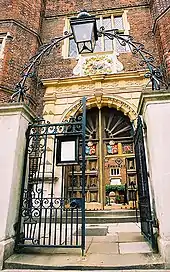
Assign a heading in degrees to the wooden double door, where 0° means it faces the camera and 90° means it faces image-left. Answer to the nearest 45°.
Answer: approximately 0°

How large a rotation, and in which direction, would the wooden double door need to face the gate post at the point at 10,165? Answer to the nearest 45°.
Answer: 0° — it already faces it

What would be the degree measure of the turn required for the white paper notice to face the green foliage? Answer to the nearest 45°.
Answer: approximately 180°

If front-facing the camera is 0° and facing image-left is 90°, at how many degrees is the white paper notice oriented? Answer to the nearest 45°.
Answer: approximately 0°

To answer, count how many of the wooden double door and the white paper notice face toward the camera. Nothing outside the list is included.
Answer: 2

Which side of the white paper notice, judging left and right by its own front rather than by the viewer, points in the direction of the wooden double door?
back

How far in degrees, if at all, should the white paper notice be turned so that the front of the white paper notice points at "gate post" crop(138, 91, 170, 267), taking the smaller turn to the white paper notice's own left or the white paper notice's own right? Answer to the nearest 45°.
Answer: approximately 45° to the white paper notice's own left

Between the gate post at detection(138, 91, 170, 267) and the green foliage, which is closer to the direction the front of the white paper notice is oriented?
the gate post

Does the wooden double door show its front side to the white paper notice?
yes
